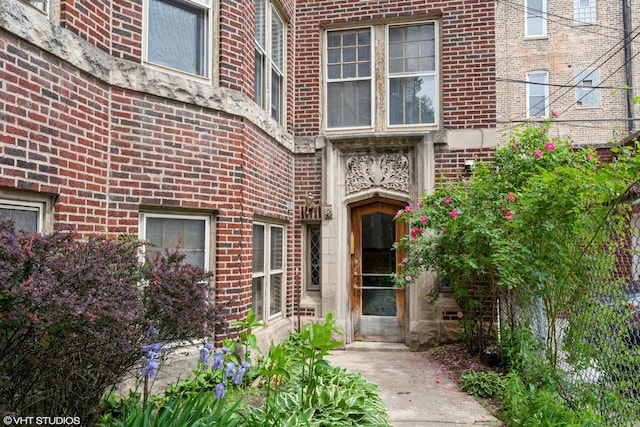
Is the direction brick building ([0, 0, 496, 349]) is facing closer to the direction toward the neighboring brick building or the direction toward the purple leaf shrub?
the purple leaf shrub

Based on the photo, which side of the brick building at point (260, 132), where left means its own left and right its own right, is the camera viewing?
front

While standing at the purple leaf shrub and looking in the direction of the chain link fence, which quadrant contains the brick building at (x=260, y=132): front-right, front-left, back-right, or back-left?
front-left

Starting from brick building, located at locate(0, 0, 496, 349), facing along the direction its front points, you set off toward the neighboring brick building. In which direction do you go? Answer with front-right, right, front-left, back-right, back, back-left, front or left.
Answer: back-left

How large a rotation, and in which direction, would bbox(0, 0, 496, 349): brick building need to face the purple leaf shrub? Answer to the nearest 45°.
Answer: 0° — it already faces it
